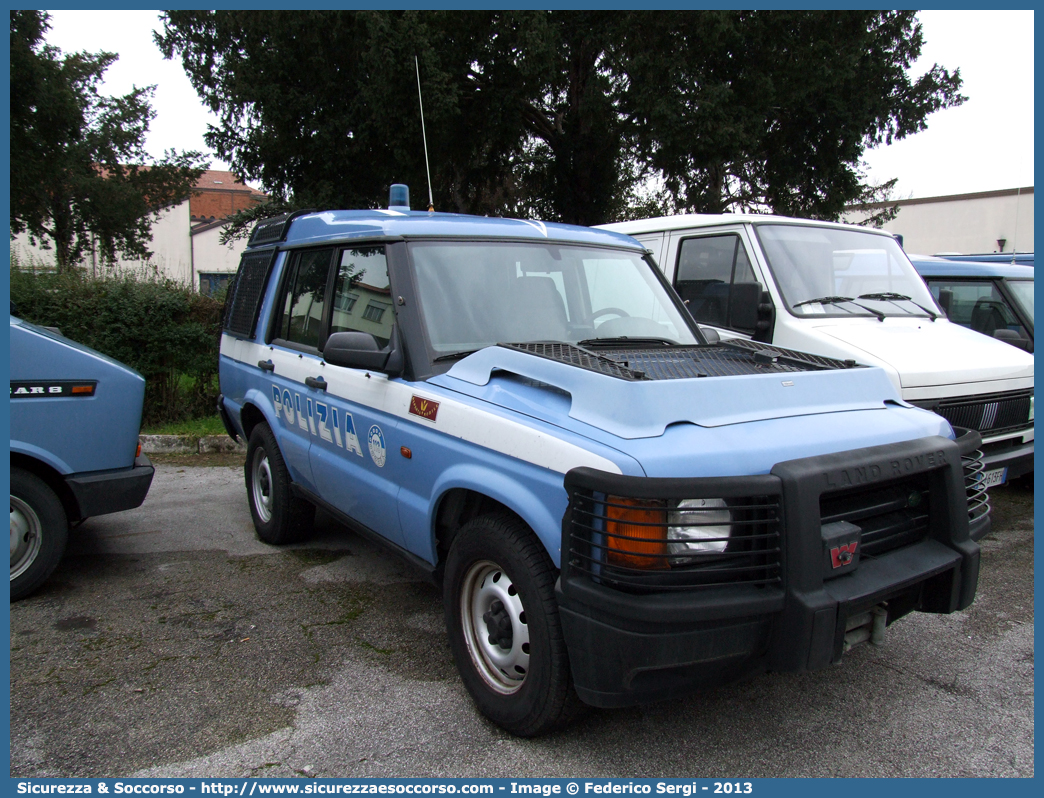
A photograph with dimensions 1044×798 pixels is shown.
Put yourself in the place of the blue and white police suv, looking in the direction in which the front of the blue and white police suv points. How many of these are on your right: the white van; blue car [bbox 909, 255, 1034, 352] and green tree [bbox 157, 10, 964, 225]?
0

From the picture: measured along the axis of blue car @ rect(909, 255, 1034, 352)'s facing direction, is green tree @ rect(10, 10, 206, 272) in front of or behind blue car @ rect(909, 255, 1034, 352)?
behind

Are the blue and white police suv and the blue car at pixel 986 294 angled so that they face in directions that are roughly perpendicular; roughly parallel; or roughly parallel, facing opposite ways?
roughly parallel

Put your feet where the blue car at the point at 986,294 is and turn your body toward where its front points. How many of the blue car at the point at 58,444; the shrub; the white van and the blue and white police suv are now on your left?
0

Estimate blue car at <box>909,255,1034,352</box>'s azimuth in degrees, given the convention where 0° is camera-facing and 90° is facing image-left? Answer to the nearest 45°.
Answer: approximately 315°

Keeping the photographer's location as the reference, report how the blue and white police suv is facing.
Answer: facing the viewer and to the right of the viewer

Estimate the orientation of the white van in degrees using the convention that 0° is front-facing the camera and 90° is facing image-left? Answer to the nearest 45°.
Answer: approximately 315°

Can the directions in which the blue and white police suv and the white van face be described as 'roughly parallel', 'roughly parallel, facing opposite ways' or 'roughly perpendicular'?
roughly parallel

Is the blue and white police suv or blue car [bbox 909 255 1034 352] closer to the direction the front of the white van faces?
the blue and white police suv

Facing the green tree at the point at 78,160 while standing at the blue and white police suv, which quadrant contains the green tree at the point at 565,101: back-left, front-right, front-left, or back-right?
front-right

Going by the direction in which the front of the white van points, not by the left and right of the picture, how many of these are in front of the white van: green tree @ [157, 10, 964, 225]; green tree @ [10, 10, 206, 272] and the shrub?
0

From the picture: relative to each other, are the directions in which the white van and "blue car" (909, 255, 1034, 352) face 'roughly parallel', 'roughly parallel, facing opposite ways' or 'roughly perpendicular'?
roughly parallel

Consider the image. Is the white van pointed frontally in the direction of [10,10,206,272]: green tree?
no
